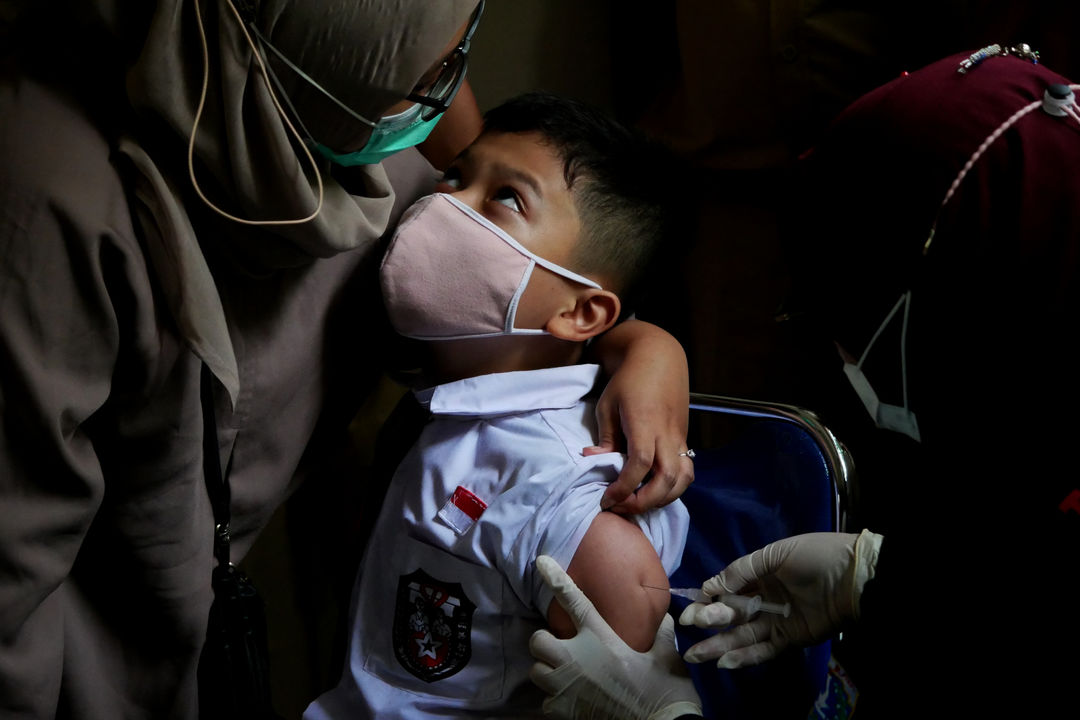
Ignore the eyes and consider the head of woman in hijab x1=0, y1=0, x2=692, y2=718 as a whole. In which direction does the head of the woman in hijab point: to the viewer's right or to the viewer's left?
to the viewer's right

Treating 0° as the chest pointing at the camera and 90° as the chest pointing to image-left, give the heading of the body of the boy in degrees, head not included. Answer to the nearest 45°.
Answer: approximately 45°
